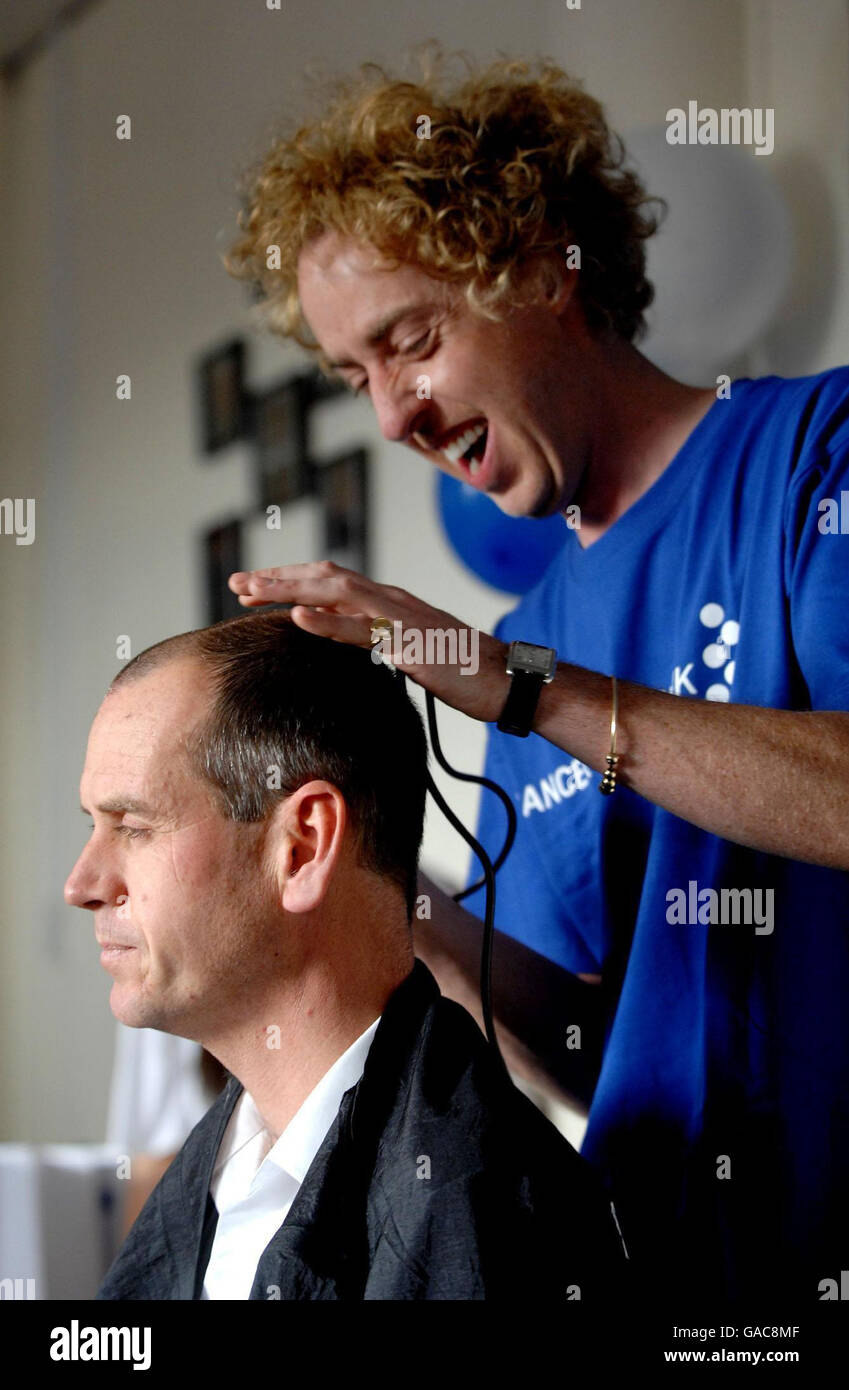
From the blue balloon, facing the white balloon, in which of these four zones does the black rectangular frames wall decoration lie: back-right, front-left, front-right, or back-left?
back-left

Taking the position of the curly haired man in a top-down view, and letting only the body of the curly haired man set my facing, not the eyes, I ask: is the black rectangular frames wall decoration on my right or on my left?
on my right

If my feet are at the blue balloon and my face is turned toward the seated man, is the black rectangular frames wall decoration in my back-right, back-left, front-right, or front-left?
back-right

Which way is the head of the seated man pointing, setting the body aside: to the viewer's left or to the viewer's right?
to the viewer's left

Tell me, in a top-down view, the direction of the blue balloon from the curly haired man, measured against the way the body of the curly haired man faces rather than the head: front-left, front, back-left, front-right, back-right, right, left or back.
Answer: back-right

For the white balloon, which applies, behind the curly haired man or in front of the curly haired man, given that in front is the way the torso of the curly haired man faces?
behind

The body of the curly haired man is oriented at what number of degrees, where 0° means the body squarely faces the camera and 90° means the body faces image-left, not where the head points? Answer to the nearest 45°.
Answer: approximately 45°
